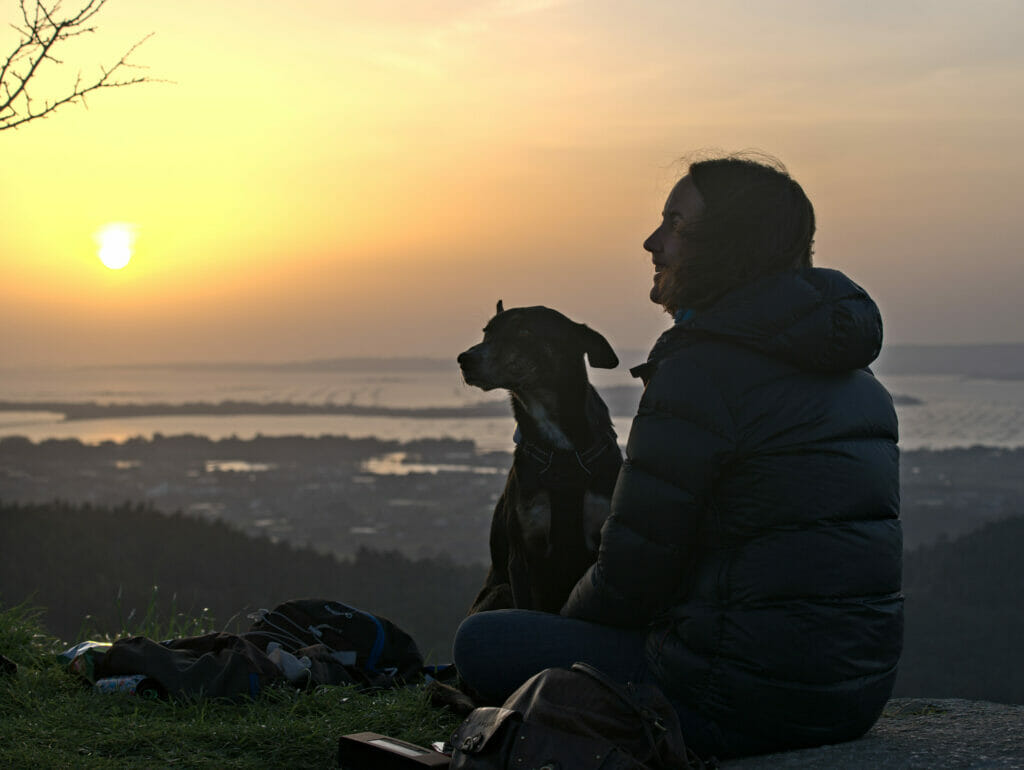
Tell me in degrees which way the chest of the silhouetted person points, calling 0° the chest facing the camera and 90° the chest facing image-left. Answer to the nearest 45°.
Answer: approximately 135°

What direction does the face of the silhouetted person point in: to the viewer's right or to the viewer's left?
to the viewer's left

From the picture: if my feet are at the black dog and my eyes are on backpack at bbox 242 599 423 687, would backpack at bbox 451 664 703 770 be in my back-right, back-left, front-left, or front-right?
back-left

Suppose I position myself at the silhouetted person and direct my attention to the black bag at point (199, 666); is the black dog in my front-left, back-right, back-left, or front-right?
front-right

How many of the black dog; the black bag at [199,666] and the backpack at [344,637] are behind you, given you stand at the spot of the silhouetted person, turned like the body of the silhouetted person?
0

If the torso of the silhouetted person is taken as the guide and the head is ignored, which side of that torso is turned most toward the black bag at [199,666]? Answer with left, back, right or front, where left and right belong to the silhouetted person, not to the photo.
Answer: front

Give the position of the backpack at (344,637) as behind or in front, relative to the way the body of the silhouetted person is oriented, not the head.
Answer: in front

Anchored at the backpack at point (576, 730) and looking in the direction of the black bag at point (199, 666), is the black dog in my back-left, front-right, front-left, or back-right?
front-right
